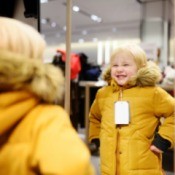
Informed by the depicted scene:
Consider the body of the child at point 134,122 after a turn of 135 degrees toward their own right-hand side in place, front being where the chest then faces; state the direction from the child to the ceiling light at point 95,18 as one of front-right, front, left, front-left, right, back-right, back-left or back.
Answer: front

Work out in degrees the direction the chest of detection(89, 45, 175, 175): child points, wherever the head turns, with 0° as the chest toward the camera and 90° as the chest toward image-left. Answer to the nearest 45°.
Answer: approximately 45°
